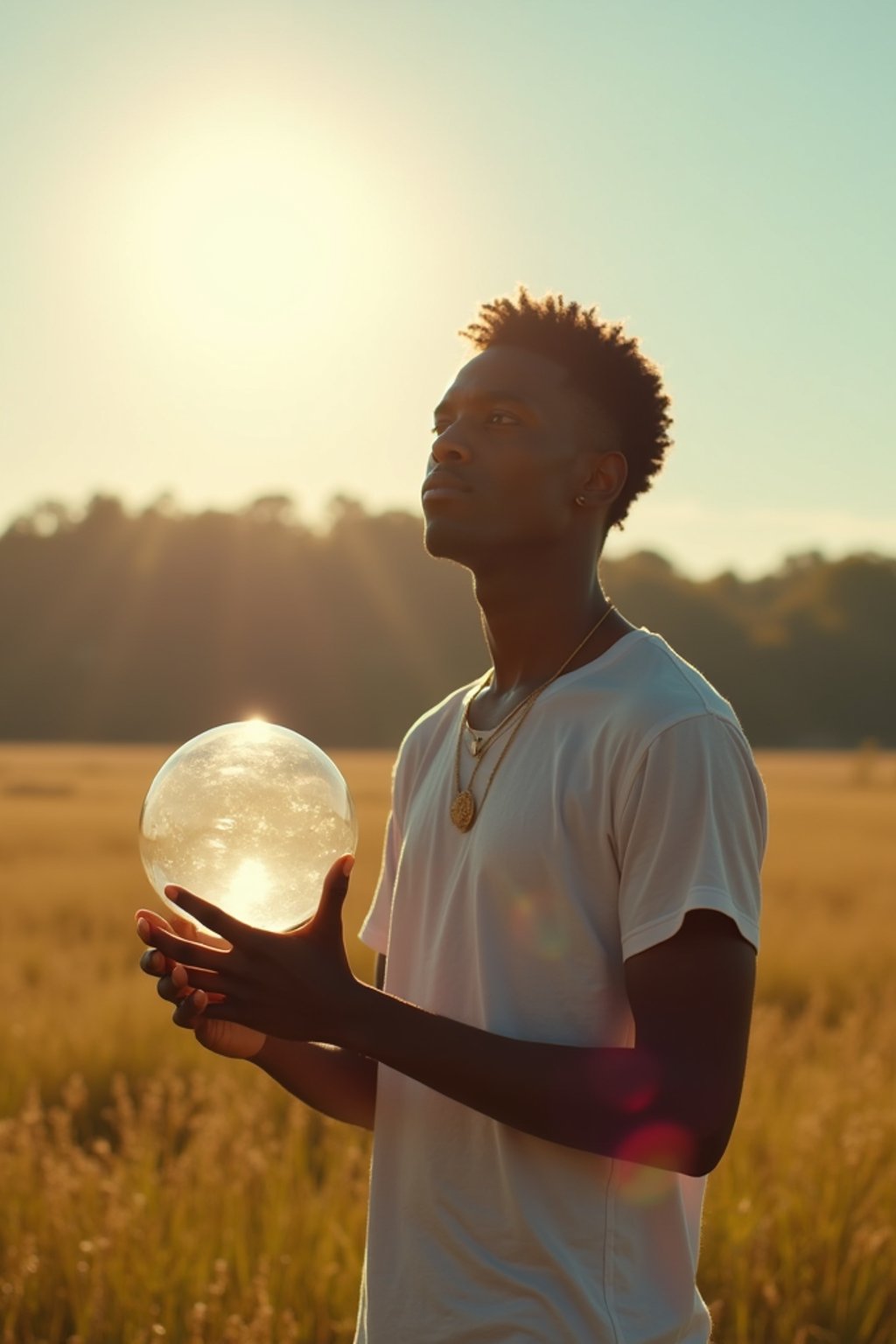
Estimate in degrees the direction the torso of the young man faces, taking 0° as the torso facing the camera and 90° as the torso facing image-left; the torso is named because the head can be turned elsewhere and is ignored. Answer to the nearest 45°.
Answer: approximately 45°
